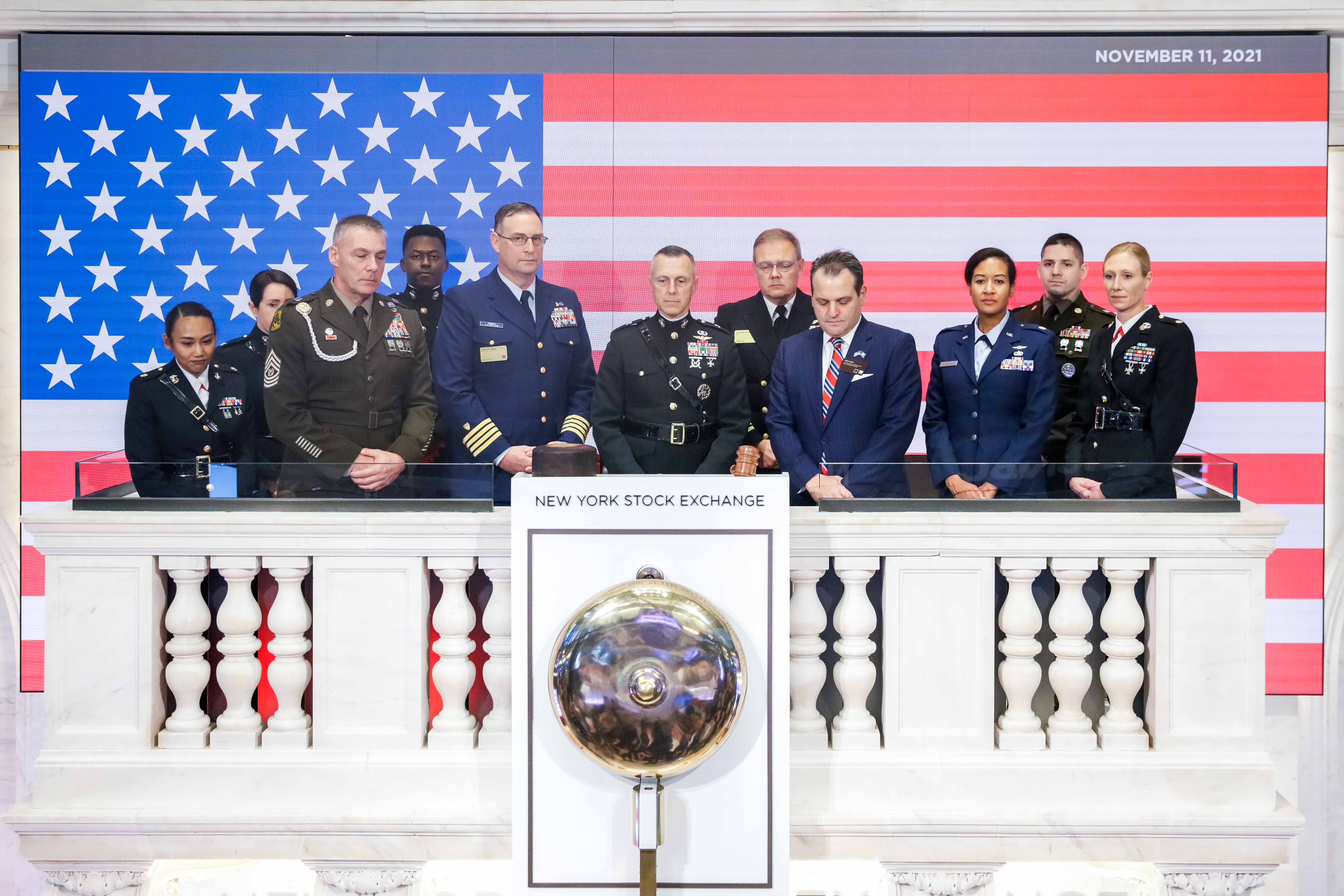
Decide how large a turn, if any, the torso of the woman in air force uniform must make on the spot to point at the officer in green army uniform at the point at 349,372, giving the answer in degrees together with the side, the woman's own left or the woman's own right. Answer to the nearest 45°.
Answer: approximately 90° to the woman's own right

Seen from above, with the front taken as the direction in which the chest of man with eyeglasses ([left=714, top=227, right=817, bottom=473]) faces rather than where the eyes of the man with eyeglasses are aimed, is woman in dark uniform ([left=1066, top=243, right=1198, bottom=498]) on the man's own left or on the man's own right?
on the man's own left

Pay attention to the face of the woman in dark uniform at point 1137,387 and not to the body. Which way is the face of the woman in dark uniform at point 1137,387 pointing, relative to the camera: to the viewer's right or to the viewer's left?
to the viewer's left

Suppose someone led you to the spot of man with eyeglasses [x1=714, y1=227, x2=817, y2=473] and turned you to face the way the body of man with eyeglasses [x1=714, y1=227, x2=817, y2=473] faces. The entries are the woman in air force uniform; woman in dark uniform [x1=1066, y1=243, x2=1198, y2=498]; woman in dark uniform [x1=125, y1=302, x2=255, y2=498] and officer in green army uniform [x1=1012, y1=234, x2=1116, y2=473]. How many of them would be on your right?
1

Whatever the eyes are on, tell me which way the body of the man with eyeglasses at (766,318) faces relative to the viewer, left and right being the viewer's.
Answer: facing the viewer

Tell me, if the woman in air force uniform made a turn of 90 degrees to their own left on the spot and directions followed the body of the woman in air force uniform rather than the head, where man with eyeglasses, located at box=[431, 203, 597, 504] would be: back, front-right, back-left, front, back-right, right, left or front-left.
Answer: back

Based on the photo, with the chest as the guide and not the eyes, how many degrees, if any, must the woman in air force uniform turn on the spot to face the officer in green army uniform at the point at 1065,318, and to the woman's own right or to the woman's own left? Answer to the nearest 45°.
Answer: approximately 180°

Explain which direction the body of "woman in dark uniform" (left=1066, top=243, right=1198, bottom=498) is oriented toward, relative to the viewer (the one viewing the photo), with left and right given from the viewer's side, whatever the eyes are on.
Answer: facing the viewer and to the left of the viewer

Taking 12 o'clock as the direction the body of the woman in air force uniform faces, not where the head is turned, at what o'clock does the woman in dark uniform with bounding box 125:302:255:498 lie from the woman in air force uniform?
The woman in dark uniform is roughly at 3 o'clock from the woman in air force uniform.

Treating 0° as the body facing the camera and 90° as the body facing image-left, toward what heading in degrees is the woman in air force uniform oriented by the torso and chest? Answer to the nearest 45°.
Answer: approximately 0°

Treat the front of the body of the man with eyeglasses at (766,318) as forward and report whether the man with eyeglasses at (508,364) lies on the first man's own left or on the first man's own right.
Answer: on the first man's own right

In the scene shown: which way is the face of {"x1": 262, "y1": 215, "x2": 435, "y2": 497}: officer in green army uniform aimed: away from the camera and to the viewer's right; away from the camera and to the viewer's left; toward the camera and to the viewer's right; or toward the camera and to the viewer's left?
toward the camera and to the viewer's right

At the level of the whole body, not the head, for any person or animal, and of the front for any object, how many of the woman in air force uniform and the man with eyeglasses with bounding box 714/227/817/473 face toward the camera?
2

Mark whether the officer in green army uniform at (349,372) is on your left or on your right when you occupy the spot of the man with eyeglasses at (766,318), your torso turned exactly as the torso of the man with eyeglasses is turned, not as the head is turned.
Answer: on your right

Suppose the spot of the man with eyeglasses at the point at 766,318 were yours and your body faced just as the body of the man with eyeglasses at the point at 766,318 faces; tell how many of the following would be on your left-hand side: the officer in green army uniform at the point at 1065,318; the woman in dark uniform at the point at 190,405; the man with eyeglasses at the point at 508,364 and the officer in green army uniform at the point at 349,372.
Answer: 1
